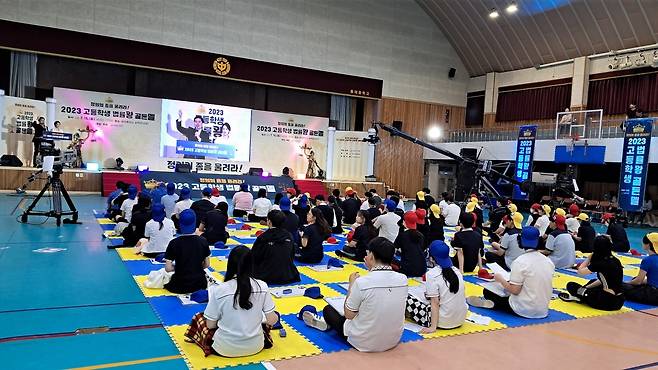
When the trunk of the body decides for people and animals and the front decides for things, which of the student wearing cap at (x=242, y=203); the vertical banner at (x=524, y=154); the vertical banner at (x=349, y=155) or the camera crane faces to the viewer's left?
the camera crane

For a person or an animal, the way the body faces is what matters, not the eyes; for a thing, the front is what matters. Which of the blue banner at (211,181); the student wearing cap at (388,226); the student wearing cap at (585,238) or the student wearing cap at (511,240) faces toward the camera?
the blue banner

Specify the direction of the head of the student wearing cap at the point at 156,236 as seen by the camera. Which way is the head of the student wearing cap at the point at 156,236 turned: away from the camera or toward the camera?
away from the camera

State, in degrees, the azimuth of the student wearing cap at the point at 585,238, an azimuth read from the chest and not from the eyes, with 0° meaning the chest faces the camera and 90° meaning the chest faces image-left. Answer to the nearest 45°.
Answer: approximately 135°

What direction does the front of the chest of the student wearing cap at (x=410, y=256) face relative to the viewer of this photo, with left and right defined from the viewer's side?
facing away from the viewer and to the left of the viewer

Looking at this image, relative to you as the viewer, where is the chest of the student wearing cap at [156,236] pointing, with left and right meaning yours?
facing away from the viewer and to the left of the viewer

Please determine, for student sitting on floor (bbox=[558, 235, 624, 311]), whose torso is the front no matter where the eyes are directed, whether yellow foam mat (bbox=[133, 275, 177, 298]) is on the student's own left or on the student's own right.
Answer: on the student's own left

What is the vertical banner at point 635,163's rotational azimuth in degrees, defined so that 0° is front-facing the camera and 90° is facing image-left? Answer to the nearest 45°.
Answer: approximately 0°

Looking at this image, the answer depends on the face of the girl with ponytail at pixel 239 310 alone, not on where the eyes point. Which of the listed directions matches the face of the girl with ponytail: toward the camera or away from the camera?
away from the camera

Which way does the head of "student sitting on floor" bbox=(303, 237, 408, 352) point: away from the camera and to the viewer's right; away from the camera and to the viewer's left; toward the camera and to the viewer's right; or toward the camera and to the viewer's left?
away from the camera and to the viewer's left

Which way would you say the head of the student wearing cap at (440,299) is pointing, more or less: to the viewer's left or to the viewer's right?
to the viewer's left

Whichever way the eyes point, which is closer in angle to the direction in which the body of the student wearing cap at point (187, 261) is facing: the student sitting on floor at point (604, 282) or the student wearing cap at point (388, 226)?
the student wearing cap

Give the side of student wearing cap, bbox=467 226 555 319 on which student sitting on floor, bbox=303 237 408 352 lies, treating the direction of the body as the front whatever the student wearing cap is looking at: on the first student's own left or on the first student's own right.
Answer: on the first student's own left

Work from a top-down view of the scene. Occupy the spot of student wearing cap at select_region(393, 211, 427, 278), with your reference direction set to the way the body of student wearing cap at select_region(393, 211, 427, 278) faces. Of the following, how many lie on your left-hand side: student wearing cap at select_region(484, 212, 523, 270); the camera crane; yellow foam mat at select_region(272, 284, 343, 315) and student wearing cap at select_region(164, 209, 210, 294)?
2
